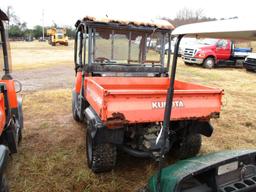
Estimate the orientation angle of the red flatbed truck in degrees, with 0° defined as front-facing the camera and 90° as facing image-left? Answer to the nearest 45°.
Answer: approximately 45°

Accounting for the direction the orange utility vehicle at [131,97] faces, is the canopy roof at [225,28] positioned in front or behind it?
behind

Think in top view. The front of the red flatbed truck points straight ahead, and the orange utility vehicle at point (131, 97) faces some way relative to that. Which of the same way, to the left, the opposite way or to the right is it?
to the right

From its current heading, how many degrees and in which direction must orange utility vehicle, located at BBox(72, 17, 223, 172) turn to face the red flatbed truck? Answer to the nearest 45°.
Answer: approximately 45° to its right

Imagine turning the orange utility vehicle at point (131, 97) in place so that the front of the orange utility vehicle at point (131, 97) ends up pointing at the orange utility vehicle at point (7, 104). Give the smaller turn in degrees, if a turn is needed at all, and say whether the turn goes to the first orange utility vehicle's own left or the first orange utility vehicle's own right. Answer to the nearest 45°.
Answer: approximately 45° to the first orange utility vehicle's own left

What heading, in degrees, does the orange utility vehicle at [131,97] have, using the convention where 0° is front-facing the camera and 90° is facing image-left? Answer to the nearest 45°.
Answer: approximately 135°
